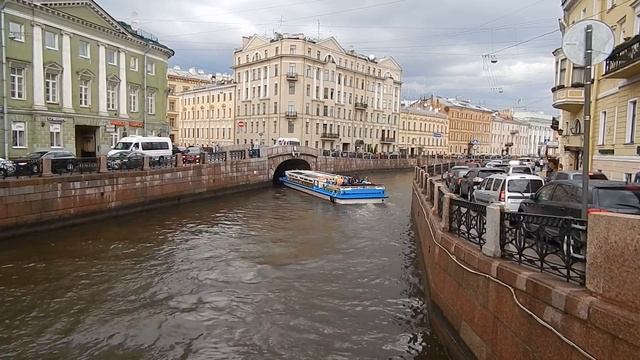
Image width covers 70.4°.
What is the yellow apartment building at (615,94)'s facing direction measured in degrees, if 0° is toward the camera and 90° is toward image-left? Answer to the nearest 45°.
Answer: approximately 45°

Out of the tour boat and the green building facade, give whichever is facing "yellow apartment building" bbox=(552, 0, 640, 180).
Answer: the green building facade

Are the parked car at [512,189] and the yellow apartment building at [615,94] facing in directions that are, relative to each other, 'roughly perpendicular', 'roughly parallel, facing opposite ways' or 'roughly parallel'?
roughly perpendicular

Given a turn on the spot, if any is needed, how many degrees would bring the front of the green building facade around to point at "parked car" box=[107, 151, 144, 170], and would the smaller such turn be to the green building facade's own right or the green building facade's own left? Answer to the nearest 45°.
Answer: approximately 45° to the green building facade's own right

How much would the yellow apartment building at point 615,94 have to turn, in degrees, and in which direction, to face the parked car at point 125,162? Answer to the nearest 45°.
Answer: approximately 45° to its right

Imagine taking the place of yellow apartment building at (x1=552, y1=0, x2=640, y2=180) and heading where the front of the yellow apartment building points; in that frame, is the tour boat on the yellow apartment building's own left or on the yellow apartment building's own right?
on the yellow apartment building's own right

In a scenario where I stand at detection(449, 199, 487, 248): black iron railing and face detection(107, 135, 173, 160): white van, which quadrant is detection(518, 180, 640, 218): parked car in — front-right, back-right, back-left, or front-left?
back-right
